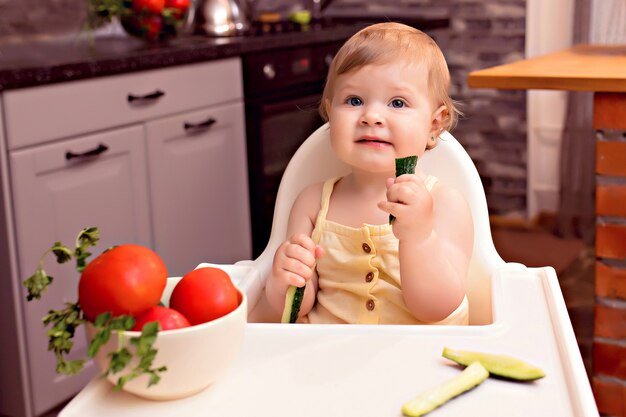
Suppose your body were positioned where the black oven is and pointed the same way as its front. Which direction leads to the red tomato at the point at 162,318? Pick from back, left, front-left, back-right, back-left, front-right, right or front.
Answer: front-right

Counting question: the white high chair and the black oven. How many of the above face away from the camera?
0

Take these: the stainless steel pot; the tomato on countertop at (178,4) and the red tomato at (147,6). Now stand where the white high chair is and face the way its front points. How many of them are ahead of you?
0

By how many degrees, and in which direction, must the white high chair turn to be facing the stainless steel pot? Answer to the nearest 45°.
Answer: approximately 180°

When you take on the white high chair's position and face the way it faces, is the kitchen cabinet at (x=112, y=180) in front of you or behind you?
behind

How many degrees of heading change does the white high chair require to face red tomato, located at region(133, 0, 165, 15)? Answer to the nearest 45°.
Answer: approximately 180°

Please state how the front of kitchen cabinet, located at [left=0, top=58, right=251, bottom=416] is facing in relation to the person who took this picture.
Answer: facing the viewer and to the right of the viewer

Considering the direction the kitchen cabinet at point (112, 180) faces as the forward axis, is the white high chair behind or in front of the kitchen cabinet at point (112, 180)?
in front

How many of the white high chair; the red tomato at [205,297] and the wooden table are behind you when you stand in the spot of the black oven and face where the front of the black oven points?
0

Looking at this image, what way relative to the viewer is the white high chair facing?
toward the camera

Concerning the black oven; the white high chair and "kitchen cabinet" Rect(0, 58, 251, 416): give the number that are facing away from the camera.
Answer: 0

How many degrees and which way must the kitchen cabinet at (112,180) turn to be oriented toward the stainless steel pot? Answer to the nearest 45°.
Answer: approximately 90° to its left

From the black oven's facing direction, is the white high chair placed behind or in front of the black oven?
in front
